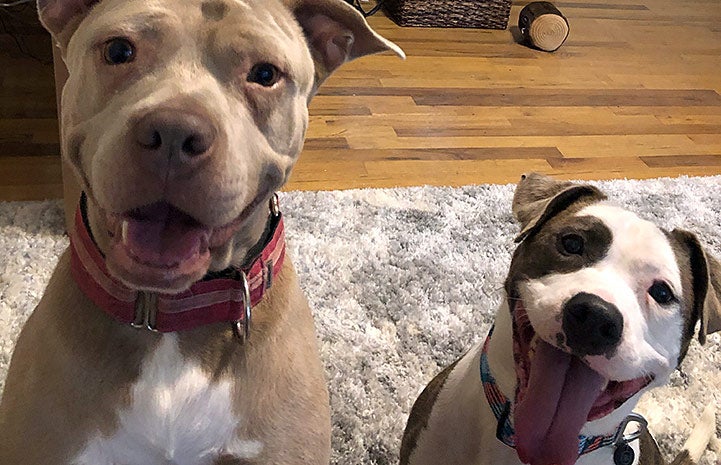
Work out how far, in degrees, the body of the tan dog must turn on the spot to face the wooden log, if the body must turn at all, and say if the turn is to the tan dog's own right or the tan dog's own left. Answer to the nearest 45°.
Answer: approximately 135° to the tan dog's own left

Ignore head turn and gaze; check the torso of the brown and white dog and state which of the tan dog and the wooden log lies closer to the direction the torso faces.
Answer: the tan dog

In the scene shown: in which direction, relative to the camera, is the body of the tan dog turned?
toward the camera

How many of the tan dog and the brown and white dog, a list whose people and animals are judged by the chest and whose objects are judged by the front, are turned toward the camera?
2

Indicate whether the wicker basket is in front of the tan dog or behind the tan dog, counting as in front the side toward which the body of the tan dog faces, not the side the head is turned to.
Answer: behind

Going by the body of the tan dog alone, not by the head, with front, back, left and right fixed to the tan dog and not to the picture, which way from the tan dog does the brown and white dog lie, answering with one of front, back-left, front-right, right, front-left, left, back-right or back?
left
